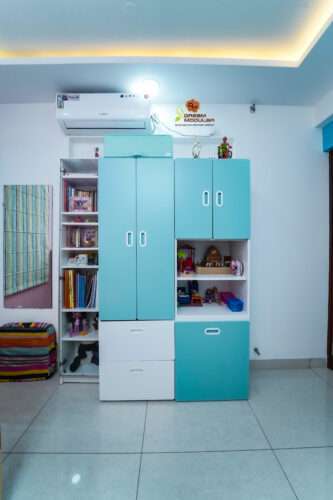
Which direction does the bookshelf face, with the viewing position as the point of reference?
facing the viewer

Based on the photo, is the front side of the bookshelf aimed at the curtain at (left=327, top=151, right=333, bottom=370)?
no

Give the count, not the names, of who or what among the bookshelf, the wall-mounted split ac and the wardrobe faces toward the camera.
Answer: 3

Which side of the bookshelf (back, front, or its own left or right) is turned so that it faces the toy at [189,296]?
left

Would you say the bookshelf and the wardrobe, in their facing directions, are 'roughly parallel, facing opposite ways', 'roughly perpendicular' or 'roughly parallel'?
roughly parallel

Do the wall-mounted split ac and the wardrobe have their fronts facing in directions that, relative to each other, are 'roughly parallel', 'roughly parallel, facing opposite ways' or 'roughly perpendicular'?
roughly parallel

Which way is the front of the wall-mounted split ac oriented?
toward the camera

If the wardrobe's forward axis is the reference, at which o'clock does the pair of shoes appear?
The pair of shoes is roughly at 4 o'clock from the wardrobe.

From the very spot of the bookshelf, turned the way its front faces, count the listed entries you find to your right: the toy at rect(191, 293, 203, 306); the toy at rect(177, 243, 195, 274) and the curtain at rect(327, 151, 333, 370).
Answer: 0

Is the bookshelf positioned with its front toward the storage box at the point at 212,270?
no

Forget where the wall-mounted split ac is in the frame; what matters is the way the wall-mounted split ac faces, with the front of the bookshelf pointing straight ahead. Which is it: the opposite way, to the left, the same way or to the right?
the same way

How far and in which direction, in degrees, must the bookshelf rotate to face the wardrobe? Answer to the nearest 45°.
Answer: approximately 45° to its left

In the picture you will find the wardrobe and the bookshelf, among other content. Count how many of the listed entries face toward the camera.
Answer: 2
